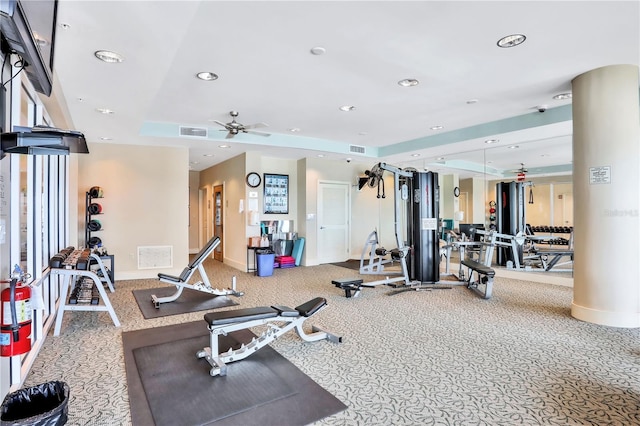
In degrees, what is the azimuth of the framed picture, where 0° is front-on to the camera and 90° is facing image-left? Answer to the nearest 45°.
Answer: approximately 0°

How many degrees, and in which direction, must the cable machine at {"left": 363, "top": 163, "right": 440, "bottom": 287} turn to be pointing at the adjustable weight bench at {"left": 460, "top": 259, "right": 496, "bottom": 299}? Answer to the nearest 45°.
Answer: approximately 135° to its left

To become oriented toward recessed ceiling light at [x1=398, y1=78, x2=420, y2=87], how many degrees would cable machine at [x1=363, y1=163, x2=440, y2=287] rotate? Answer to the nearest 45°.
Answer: approximately 90° to its left

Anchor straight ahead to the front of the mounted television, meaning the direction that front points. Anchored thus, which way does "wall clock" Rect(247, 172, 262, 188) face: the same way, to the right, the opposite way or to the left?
to the right

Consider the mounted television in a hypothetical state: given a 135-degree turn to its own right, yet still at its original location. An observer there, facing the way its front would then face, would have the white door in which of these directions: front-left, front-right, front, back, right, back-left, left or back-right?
back-right

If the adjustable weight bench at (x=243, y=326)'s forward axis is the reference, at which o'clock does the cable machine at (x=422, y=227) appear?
The cable machine is roughly at 12 o'clock from the adjustable weight bench.

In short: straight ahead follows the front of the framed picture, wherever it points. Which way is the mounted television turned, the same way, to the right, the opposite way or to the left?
to the left

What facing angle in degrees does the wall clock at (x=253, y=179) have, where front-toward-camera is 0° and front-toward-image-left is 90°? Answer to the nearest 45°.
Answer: approximately 0°

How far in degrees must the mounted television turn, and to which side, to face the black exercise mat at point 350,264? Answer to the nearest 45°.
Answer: approximately 90° to its left

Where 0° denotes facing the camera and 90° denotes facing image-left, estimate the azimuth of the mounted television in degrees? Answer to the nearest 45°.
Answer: approximately 315°

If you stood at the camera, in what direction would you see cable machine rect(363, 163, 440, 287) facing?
facing to the left of the viewer

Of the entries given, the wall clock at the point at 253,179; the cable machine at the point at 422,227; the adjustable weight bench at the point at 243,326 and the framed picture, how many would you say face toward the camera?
2
